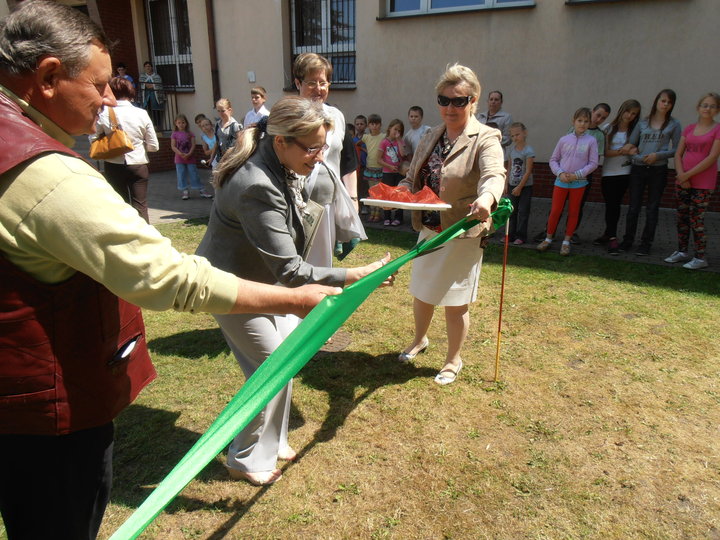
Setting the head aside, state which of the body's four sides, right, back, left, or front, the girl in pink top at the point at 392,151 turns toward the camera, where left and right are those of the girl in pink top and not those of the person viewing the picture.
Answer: front

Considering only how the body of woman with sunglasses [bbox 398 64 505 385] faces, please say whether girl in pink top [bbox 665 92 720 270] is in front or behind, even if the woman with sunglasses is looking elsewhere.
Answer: behind

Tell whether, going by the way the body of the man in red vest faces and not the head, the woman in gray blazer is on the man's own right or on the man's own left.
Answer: on the man's own left

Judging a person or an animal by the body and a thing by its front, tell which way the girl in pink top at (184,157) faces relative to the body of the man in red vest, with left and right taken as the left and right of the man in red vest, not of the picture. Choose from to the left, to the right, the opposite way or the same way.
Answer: to the right

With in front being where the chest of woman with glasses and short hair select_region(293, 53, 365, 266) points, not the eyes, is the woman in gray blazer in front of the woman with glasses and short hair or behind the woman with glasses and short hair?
in front

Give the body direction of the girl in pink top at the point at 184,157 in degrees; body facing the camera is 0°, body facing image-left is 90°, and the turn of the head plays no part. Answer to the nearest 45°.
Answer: approximately 0°

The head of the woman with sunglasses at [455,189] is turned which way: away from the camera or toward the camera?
toward the camera

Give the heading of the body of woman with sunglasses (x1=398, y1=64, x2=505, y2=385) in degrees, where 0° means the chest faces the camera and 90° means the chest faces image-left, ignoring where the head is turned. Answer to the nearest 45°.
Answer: approximately 45°

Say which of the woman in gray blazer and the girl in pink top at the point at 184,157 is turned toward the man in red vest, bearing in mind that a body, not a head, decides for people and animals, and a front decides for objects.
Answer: the girl in pink top

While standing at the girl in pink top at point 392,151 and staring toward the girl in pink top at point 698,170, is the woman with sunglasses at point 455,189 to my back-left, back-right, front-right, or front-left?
front-right

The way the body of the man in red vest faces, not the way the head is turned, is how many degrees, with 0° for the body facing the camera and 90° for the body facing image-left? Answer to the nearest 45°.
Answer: approximately 270°

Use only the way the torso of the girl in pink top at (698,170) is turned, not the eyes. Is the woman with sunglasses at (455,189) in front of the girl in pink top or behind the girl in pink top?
in front

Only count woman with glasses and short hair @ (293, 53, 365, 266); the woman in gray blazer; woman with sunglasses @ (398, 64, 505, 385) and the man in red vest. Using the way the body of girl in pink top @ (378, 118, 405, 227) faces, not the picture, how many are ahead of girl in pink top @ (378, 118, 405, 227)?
4

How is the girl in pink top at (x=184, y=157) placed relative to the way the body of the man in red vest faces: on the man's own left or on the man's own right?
on the man's own left

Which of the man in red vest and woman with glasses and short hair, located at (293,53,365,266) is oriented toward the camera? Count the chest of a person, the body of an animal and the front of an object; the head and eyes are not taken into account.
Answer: the woman with glasses and short hair

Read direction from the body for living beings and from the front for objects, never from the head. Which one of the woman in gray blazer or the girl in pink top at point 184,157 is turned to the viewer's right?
the woman in gray blazer

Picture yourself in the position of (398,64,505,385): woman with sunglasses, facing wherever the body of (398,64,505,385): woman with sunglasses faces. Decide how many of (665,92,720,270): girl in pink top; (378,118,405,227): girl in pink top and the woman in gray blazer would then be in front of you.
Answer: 1
